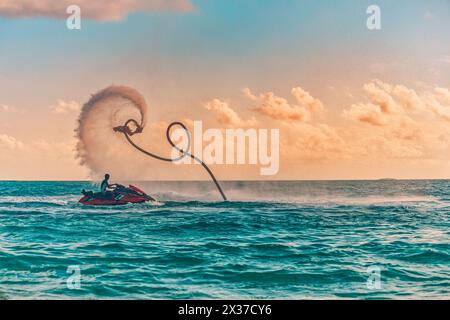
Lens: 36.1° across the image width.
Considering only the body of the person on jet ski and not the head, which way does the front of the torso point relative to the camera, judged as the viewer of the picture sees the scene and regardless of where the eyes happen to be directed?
to the viewer's right

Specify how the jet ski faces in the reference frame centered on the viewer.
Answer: facing to the right of the viewer
